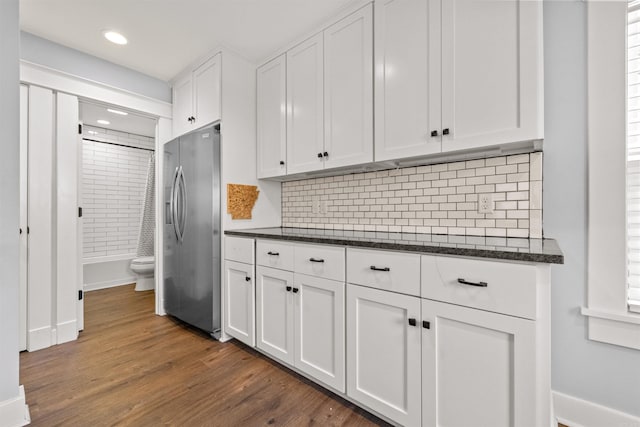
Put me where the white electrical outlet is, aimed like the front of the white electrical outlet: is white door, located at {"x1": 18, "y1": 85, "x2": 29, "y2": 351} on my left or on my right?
on my right

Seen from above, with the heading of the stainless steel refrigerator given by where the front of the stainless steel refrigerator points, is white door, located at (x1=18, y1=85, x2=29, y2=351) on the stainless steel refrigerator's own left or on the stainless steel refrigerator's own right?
on the stainless steel refrigerator's own right

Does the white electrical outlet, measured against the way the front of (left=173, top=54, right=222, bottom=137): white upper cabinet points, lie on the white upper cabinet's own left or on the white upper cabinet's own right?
on the white upper cabinet's own left

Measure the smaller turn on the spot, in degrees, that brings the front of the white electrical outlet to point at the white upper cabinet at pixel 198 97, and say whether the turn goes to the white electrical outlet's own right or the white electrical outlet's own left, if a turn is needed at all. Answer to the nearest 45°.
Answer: approximately 90° to the white electrical outlet's own right

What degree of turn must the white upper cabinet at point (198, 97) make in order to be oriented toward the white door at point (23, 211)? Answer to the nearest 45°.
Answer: approximately 45° to its right

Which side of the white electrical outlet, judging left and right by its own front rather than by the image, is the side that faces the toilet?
right

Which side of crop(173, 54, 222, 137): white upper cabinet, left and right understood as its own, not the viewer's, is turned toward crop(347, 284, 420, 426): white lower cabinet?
left

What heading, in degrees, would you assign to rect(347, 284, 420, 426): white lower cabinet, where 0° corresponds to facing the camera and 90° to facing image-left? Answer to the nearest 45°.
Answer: approximately 45°

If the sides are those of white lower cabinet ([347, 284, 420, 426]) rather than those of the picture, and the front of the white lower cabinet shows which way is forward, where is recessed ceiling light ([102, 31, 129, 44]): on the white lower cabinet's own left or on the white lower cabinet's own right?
on the white lower cabinet's own right

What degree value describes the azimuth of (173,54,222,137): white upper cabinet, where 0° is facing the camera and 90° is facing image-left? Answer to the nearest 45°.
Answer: approximately 45°
